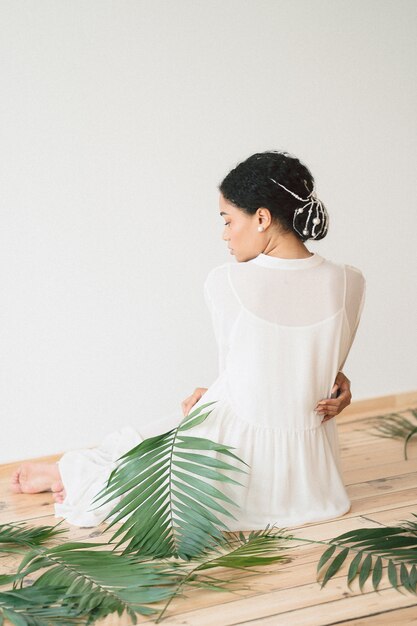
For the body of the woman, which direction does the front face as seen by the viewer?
away from the camera

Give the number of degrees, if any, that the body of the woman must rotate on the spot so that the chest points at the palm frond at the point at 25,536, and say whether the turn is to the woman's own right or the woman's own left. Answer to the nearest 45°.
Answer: approximately 90° to the woman's own left

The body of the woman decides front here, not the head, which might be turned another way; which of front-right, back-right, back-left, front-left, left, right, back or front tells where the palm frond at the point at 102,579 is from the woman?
back-left

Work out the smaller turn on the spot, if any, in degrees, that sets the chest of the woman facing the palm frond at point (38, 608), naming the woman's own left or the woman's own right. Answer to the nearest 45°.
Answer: approximately 135° to the woman's own left

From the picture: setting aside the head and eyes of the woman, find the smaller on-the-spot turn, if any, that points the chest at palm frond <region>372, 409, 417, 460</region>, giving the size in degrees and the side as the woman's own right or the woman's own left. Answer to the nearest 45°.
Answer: approximately 45° to the woman's own right
